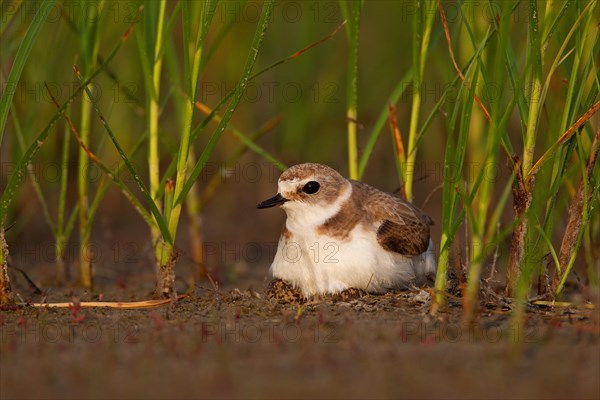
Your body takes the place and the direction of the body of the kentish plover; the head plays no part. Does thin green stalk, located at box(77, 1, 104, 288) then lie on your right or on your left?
on your right

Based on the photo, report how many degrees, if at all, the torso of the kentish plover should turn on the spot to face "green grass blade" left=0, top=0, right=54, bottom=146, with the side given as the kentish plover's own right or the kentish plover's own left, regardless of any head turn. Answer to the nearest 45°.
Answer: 0° — it already faces it

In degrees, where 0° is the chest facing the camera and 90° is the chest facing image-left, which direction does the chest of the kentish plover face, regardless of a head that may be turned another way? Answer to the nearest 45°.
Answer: approximately 45°

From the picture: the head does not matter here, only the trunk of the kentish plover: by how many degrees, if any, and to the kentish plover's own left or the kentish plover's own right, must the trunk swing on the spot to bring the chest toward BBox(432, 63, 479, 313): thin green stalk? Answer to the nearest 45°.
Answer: approximately 90° to the kentish plover's own left
